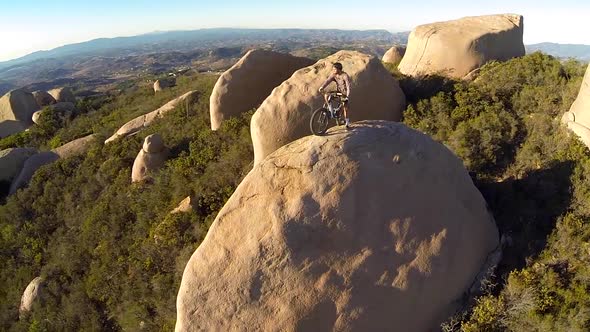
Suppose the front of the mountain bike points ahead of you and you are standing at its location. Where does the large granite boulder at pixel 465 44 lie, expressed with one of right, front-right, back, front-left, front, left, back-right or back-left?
back

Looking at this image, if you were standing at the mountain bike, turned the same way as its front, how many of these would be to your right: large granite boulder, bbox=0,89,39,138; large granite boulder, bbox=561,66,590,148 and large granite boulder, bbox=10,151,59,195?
2

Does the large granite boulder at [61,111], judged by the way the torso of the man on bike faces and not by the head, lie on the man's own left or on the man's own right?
on the man's own right

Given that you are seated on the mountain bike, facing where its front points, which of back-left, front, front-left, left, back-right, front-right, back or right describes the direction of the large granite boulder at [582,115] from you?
back-left

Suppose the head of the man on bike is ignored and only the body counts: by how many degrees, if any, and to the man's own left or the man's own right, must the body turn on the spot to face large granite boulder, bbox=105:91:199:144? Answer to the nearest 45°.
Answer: approximately 90° to the man's own right

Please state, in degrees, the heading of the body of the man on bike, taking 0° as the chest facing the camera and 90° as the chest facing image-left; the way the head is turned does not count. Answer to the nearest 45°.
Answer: approximately 45°

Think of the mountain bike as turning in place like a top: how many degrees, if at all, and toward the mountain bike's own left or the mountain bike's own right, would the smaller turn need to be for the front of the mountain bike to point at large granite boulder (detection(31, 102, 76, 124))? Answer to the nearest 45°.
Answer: approximately 90° to the mountain bike's own right

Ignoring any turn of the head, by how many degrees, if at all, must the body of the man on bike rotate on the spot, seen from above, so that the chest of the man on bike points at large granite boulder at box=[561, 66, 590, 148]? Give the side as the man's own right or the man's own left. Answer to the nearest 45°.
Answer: approximately 135° to the man's own left

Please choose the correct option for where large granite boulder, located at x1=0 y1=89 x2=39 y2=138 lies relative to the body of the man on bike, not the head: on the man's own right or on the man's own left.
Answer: on the man's own right
